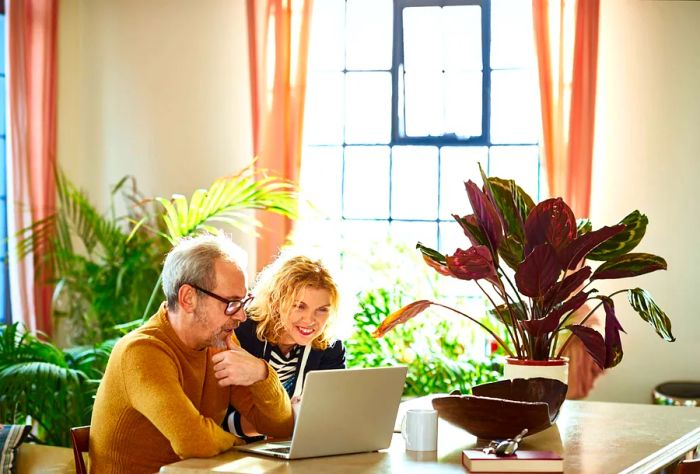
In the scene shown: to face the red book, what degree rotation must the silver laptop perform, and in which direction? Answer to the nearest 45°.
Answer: approximately 180°

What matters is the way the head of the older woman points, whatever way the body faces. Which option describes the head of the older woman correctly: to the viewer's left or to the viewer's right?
to the viewer's right

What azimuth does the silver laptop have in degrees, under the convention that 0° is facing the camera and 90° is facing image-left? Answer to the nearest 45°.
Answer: approximately 135°

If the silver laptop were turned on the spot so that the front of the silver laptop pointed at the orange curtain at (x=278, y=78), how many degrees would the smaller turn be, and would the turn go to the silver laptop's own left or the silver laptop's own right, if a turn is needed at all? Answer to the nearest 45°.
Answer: approximately 45° to the silver laptop's own right

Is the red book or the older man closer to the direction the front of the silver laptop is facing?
the older man

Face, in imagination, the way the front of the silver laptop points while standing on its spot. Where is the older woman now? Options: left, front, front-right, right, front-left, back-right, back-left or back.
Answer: front-right

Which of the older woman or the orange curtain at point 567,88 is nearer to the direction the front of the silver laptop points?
the older woman

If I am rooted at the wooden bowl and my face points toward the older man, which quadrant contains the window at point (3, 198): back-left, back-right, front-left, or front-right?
front-right

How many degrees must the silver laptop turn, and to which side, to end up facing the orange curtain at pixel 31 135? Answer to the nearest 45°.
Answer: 0° — it already faces it

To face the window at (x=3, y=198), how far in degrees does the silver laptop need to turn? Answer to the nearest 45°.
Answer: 0° — it already faces it
